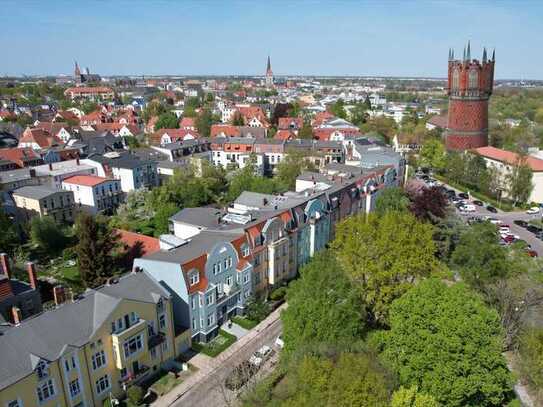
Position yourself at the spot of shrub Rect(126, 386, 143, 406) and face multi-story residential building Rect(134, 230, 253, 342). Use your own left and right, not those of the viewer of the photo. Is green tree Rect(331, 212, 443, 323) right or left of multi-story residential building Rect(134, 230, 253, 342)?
right

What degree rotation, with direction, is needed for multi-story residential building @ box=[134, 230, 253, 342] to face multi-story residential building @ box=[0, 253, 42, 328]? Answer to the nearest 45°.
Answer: approximately 135° to its right

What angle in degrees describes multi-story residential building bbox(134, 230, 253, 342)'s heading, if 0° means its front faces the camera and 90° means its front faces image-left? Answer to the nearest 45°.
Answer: approximately 315°

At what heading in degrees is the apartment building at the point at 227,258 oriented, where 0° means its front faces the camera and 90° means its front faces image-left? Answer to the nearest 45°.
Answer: approximately 315°

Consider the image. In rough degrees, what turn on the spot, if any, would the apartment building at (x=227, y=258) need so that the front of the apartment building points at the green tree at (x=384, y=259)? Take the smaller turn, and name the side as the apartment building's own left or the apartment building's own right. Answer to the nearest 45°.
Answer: approximately 45° to the apartment building's own left

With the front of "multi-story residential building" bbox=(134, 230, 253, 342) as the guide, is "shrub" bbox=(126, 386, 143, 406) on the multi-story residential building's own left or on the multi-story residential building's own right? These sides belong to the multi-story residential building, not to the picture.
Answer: on the multi-story residential building's own right

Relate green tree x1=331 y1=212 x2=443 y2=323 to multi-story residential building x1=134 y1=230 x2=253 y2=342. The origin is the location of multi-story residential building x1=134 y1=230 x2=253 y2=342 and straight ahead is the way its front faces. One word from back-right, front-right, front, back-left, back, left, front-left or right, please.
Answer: front-left

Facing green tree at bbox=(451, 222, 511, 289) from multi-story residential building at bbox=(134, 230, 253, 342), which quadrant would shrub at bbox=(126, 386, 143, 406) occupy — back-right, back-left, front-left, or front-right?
back-right

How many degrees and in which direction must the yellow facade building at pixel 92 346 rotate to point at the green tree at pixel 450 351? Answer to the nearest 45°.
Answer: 0° — it already faces it
